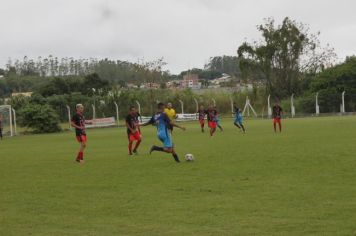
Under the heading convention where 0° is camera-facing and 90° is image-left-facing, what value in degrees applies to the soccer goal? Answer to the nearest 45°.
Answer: approximately 270°
